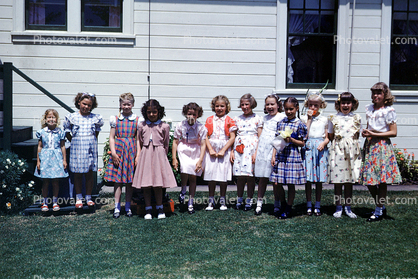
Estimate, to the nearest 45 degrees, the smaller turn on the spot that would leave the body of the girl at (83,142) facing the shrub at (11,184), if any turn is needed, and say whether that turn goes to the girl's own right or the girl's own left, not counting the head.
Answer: approximately 90° to the girl's own right

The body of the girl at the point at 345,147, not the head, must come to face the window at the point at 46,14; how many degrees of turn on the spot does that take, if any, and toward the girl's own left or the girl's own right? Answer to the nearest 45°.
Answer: approximately 90° to the girl's own right

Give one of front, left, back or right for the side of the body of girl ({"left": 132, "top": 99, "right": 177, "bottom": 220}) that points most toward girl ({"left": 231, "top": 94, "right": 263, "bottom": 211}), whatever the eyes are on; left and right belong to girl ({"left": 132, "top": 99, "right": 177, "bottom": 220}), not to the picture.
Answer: left

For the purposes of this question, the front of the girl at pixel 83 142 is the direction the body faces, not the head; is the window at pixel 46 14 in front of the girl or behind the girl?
behind

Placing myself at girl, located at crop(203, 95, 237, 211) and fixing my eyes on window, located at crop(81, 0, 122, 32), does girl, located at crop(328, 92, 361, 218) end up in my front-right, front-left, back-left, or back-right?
back-right
